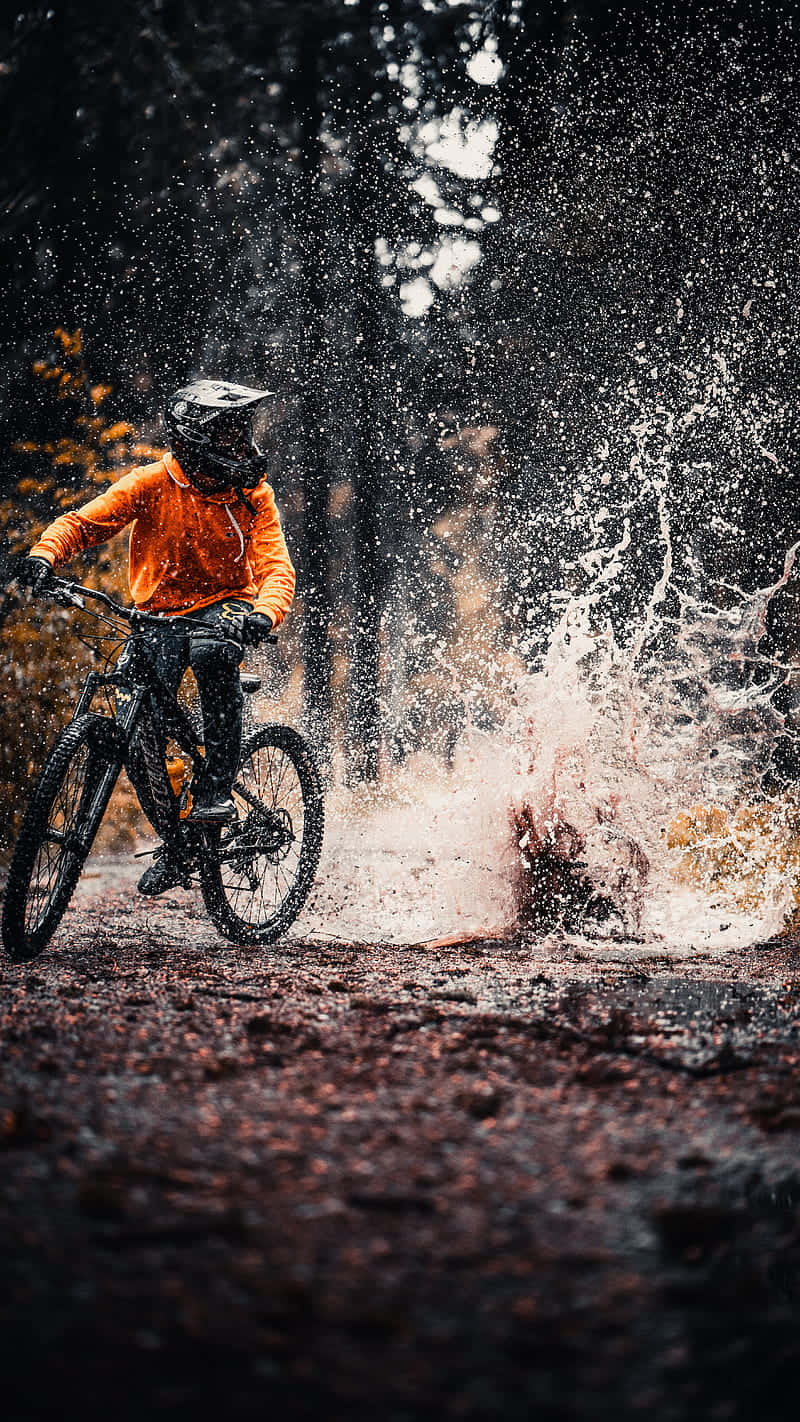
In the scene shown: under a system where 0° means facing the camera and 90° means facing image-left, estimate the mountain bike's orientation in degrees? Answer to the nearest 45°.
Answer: approximately 45°

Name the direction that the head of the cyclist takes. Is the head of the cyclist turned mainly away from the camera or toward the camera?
toward the camera

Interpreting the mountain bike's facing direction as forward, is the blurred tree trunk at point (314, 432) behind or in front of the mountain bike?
behind

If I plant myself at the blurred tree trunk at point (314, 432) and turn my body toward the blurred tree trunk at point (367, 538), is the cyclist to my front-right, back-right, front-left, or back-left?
back-right

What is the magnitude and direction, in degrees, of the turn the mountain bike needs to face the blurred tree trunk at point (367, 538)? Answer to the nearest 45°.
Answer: approximately 135° to its right
